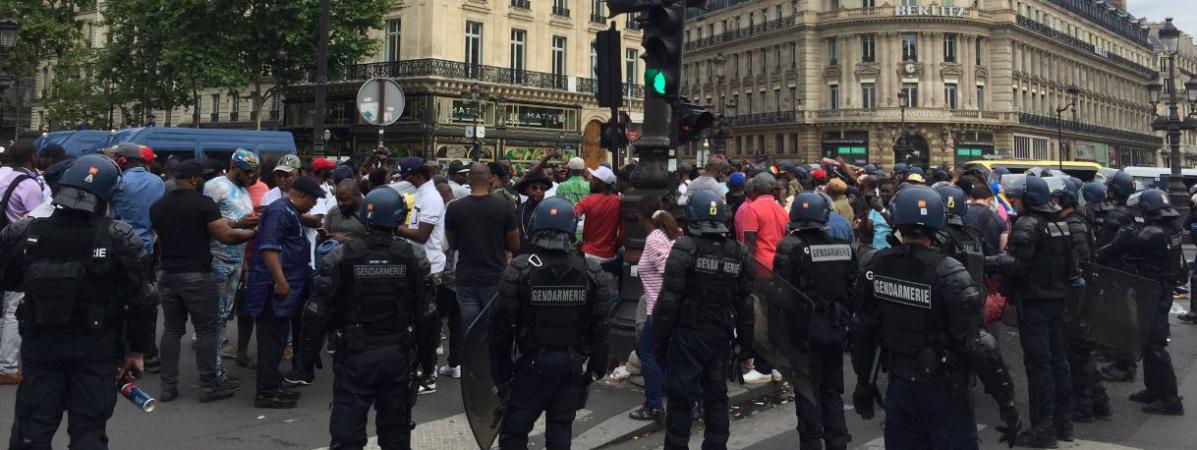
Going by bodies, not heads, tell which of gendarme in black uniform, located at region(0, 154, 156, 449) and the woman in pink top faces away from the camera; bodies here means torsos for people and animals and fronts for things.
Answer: the gendarme in black uniform

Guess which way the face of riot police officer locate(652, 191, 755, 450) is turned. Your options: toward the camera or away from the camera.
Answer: away from the camera

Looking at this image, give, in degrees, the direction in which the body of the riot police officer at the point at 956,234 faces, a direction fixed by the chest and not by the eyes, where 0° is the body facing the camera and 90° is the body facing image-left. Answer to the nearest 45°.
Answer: approximately 135°

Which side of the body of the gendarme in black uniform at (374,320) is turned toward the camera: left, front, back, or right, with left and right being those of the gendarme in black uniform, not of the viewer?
back

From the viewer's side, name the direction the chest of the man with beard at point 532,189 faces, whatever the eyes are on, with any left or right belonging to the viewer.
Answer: facing the viewer and to the right of the viewer

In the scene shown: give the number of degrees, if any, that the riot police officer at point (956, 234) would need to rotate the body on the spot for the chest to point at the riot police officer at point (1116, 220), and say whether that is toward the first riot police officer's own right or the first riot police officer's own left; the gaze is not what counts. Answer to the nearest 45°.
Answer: approximately 90° to the first riot police officer's own right

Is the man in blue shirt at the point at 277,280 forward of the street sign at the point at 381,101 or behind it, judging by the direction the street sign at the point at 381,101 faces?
behind

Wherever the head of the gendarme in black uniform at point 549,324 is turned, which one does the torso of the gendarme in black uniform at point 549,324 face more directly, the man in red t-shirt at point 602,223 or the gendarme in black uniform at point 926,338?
the man in red t-shirt

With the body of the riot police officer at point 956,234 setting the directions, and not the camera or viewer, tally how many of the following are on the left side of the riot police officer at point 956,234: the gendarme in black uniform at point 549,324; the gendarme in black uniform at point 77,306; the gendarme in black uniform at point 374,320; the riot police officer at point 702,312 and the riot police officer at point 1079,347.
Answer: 4
